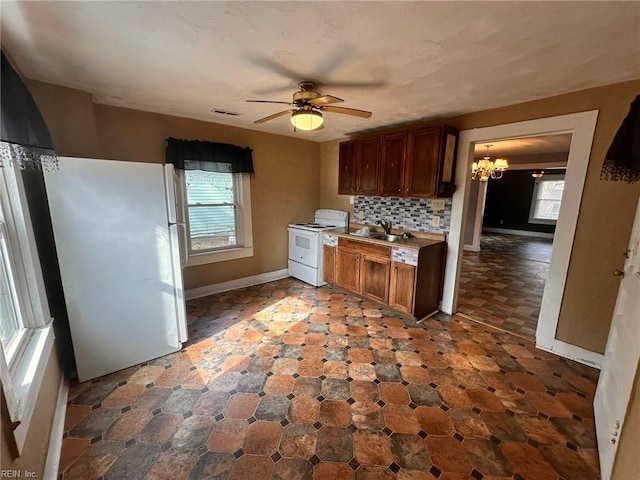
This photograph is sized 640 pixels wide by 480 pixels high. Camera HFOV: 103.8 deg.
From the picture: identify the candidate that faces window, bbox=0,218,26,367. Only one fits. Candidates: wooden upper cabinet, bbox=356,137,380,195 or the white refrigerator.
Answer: the wooden upper cabinet

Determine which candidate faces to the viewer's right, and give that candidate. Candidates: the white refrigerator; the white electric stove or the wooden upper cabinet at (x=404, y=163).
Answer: the white refrigerator

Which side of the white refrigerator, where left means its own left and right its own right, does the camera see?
right

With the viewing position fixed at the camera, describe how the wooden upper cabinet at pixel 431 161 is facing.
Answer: facing the viewer and to the left of the viewer

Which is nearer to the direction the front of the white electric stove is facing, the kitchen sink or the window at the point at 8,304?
the window

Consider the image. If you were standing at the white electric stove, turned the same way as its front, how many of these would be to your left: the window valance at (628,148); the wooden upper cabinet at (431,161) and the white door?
3

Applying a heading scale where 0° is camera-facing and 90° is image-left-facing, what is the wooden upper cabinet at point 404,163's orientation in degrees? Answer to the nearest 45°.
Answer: approximately 45°

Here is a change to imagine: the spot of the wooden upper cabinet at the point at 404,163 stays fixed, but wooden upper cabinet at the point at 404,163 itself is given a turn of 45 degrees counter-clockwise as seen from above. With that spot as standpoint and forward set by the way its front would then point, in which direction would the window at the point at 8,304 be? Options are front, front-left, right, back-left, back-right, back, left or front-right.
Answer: front-right

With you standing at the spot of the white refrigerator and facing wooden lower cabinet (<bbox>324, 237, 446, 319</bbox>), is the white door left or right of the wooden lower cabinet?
right

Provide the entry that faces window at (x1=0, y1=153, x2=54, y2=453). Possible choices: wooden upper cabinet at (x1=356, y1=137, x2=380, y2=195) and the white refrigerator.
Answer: the wooden upper cabinet

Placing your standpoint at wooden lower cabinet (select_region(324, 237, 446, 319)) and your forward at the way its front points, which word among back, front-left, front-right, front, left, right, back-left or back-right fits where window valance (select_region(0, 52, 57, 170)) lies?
front
